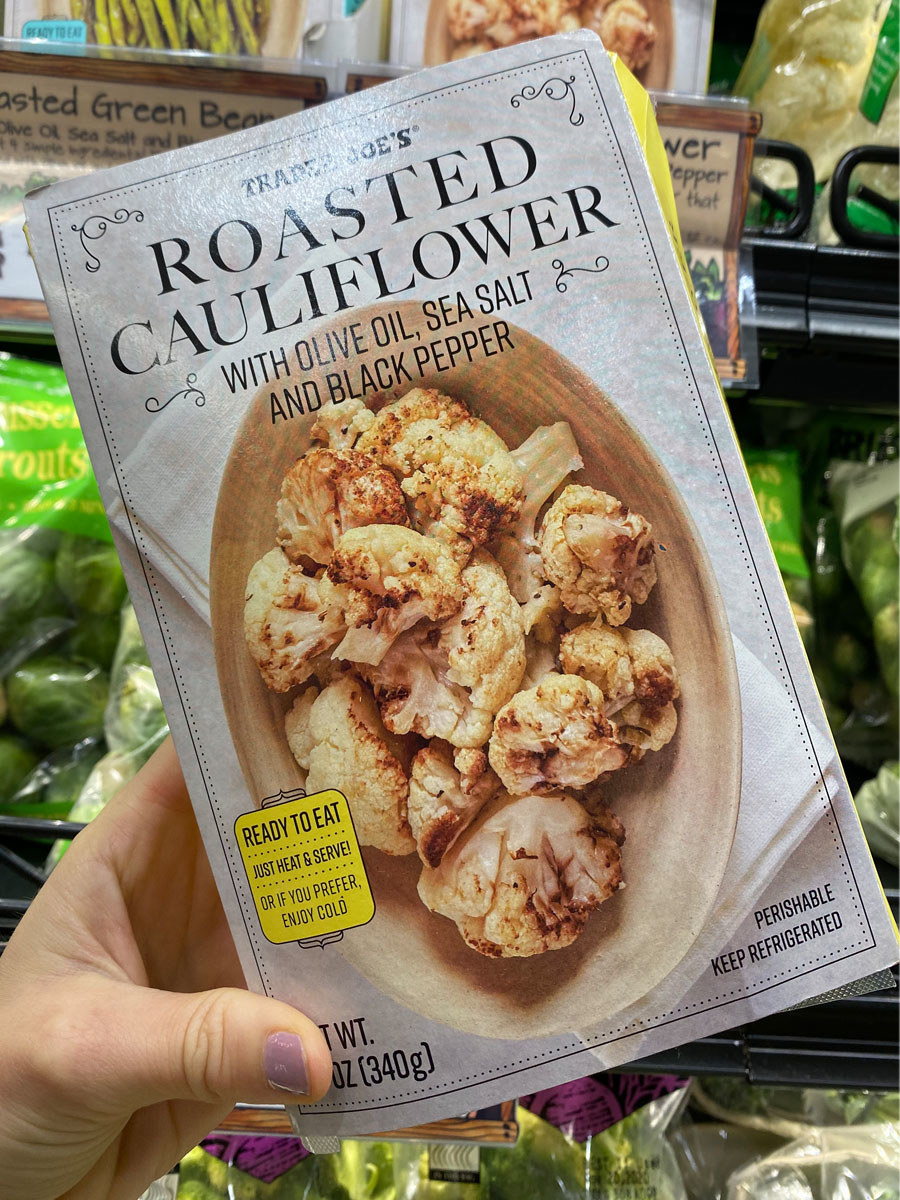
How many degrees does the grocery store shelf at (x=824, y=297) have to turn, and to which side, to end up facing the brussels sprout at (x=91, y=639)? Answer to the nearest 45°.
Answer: approximately 90° to its right

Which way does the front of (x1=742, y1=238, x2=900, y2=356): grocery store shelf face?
toward the camera

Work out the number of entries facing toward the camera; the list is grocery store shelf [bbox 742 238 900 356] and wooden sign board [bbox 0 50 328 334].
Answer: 2
